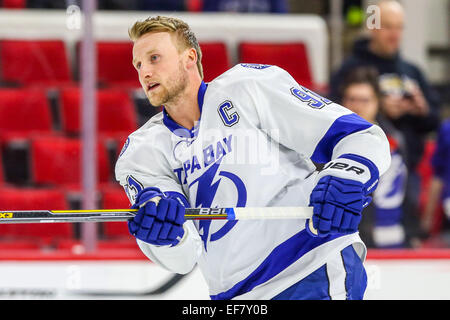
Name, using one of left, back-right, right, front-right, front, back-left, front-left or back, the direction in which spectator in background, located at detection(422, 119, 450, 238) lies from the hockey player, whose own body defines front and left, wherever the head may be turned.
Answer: back

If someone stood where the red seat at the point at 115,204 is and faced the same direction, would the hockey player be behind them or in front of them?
in front

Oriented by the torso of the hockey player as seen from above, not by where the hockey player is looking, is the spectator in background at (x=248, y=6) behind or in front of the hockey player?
behind

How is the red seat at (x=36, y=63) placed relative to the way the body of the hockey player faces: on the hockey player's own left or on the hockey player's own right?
on the hockey player's own right

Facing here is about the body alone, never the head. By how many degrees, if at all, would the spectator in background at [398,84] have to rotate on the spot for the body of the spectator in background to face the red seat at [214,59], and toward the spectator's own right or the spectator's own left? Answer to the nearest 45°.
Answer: approximately 45° to the spectator's own right

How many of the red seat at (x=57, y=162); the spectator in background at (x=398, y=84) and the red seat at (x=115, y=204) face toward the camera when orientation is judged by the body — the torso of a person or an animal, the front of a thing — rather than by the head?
3

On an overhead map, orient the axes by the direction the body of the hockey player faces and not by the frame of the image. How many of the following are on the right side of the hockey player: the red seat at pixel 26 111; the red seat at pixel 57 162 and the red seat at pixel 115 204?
3

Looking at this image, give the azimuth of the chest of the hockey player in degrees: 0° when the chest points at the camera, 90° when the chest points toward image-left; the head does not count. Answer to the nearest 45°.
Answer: approximately 45°
